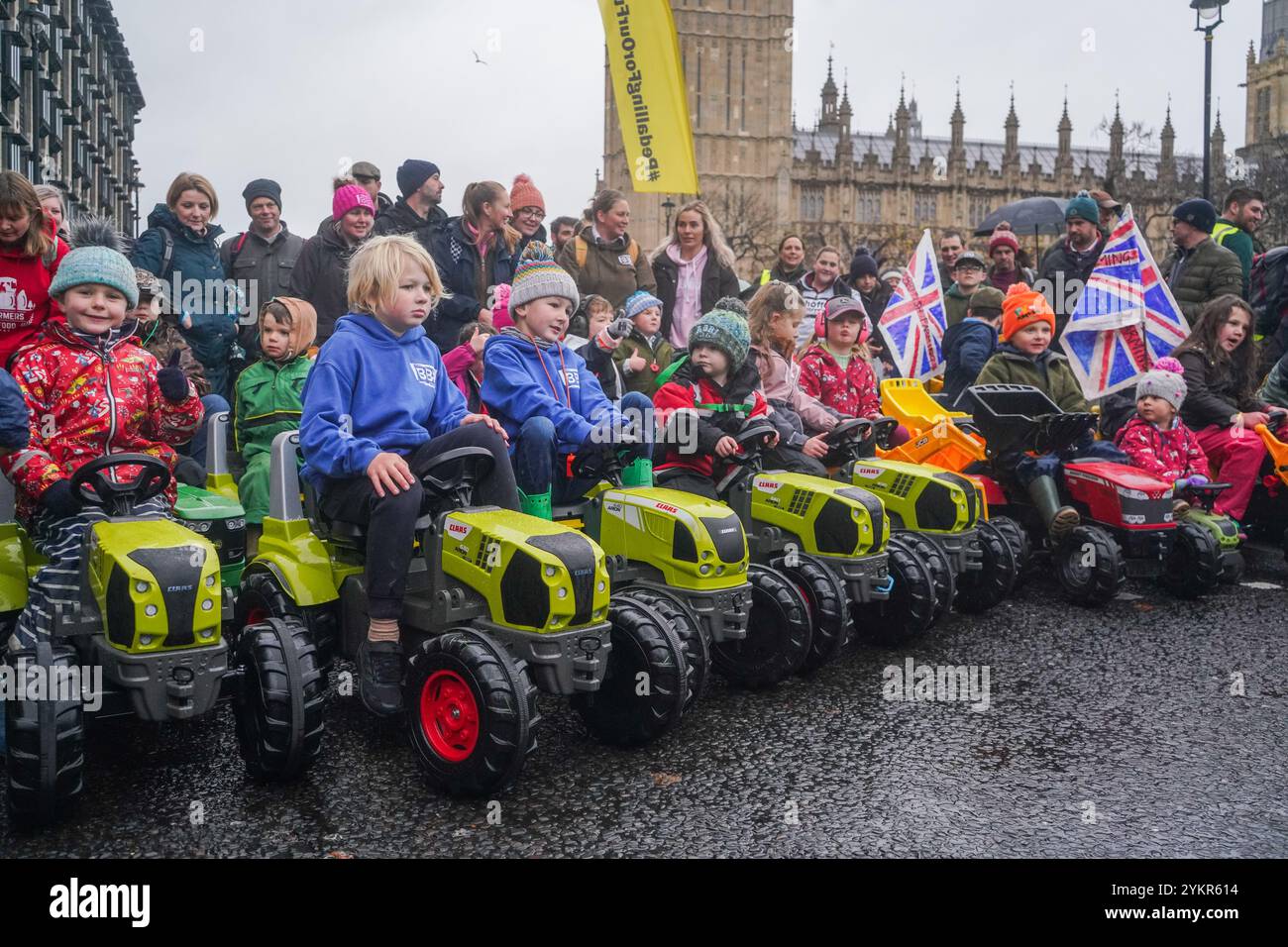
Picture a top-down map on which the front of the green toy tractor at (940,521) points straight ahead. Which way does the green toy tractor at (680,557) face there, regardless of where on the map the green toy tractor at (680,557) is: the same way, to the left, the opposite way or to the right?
the same way

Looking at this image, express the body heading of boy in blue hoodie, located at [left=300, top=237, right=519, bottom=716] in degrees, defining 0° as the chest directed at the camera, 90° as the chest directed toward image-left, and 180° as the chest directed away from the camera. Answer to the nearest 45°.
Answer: approximately 315°

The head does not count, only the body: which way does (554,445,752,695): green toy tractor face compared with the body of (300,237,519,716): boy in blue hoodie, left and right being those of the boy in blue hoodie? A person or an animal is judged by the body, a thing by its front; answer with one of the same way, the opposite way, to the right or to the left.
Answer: the same way

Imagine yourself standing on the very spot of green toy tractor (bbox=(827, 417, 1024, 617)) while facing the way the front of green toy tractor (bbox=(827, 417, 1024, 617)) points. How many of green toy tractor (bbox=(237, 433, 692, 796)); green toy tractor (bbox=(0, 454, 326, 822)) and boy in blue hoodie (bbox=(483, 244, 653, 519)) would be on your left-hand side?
0

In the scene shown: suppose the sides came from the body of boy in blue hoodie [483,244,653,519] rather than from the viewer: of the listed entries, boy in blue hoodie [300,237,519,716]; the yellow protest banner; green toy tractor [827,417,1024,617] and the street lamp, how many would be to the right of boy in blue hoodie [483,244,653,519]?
1

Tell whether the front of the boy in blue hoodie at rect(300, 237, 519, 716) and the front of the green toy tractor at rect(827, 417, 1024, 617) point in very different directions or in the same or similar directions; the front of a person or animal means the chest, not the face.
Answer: same or similar directions

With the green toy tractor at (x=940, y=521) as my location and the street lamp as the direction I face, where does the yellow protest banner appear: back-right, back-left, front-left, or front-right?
front-left

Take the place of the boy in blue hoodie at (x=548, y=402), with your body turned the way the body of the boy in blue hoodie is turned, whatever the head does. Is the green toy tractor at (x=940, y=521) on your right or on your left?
on your left

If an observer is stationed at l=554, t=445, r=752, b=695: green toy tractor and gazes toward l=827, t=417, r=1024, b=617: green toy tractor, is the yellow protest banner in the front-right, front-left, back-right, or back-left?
front-left
